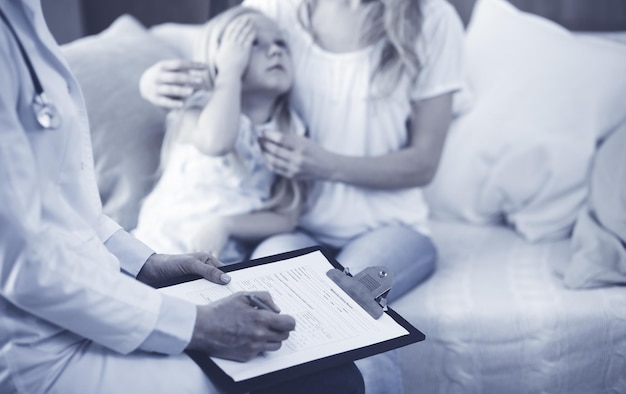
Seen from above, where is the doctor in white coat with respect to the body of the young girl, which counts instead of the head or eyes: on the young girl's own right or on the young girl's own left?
on the young girl's own right

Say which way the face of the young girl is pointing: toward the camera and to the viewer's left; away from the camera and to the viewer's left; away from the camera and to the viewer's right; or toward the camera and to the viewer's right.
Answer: toward the camera and to the viewer's right

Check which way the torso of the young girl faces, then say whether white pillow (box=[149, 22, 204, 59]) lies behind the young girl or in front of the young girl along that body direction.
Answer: behind

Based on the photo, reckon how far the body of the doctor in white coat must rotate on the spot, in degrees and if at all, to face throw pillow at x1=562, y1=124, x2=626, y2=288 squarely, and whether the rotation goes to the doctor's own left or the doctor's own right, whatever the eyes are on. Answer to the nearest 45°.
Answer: approximately 45° to the doctor's own left

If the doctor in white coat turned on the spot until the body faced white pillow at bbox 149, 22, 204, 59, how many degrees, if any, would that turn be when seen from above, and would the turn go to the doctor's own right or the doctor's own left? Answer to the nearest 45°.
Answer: approximately 90° to the doctor's own left

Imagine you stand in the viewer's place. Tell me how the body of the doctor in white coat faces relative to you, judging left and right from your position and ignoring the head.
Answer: facing to the right of the viewer

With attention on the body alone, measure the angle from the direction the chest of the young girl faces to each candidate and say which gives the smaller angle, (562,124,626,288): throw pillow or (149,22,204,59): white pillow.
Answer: the throw pillow

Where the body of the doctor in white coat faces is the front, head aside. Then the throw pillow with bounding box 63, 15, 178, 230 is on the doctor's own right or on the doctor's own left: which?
on the doctor's own left

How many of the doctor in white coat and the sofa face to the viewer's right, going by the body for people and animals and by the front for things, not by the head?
1

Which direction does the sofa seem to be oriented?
toward the camera
